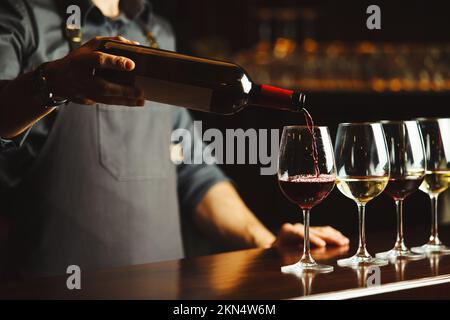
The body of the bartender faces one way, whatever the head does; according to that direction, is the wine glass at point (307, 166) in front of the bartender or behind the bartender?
in front

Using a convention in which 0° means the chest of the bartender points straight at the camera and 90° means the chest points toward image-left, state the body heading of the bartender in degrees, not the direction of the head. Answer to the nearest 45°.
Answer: approximately 315°

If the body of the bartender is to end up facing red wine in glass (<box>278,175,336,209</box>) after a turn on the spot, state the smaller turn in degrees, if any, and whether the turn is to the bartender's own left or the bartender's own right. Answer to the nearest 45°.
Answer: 0° — they already face it

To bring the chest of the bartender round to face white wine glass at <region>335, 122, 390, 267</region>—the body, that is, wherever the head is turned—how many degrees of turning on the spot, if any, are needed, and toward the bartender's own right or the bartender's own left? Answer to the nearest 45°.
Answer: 0° — they already face it

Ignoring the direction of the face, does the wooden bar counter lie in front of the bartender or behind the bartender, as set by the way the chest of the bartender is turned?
in front
